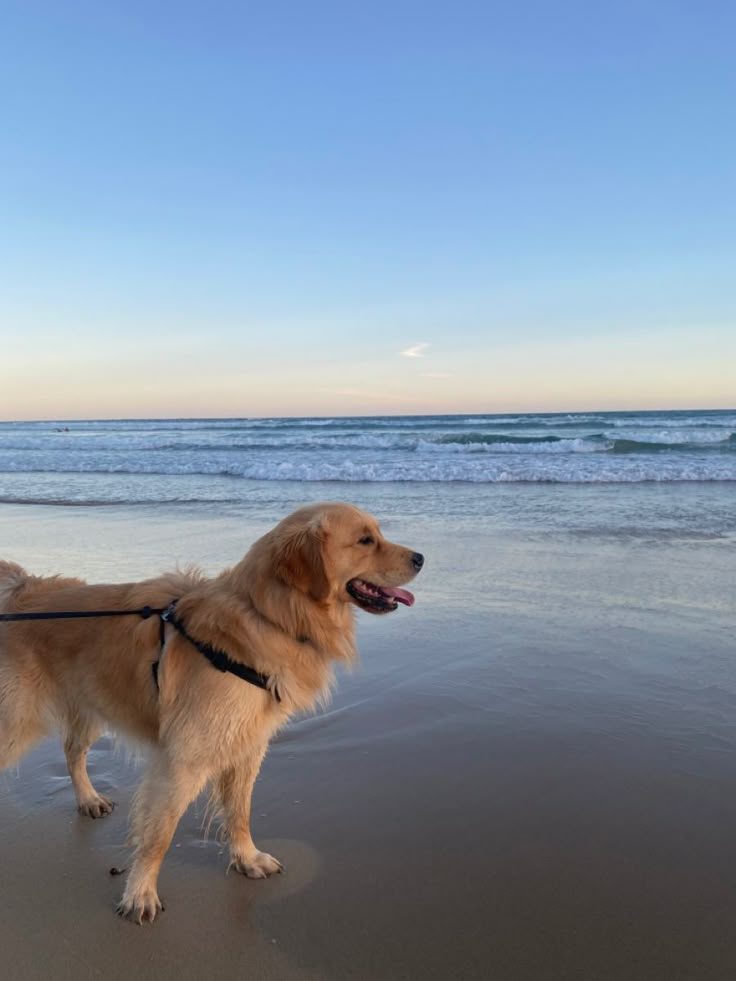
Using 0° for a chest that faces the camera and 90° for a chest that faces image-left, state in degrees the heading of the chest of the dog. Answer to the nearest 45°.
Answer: approximately 315°
